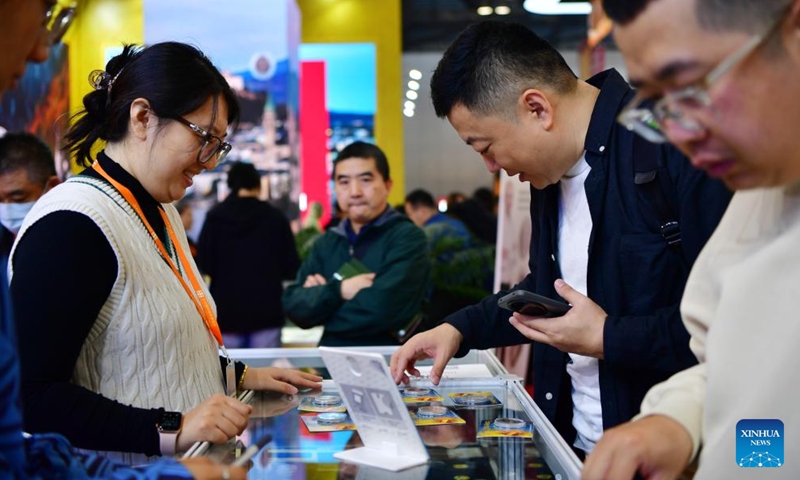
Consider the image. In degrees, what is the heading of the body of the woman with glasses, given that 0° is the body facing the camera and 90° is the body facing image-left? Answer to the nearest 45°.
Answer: approximately 270°

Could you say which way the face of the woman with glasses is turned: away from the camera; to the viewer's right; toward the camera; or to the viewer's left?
to the viewer's right

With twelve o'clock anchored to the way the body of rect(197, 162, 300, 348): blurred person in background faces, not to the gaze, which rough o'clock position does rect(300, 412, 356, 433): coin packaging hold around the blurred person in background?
The coin packaging is roughly at 6 o'clock from the blurred person in background.

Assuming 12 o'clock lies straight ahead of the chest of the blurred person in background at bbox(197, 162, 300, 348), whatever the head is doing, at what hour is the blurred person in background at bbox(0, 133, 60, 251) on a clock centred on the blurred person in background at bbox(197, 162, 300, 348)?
the blurred person in background at bbox(0, 133, 60, 251) is roughly at 7 o'clock from the blurred person in background at bbox(197, 162, 300, 348).

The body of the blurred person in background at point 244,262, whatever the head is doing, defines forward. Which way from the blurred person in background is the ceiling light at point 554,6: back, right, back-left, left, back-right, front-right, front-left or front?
front-right

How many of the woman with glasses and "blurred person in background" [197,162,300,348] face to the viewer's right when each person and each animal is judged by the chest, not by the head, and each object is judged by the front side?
1

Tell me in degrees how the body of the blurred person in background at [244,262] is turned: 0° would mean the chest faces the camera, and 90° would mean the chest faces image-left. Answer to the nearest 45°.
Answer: approximately 180°

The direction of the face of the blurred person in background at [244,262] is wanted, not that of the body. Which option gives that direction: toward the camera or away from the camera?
away from the camera

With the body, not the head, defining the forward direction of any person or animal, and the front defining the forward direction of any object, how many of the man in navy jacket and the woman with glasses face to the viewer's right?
1

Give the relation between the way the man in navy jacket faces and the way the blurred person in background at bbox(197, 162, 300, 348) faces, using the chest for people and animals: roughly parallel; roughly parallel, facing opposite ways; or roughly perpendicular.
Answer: roughly perpendicular
